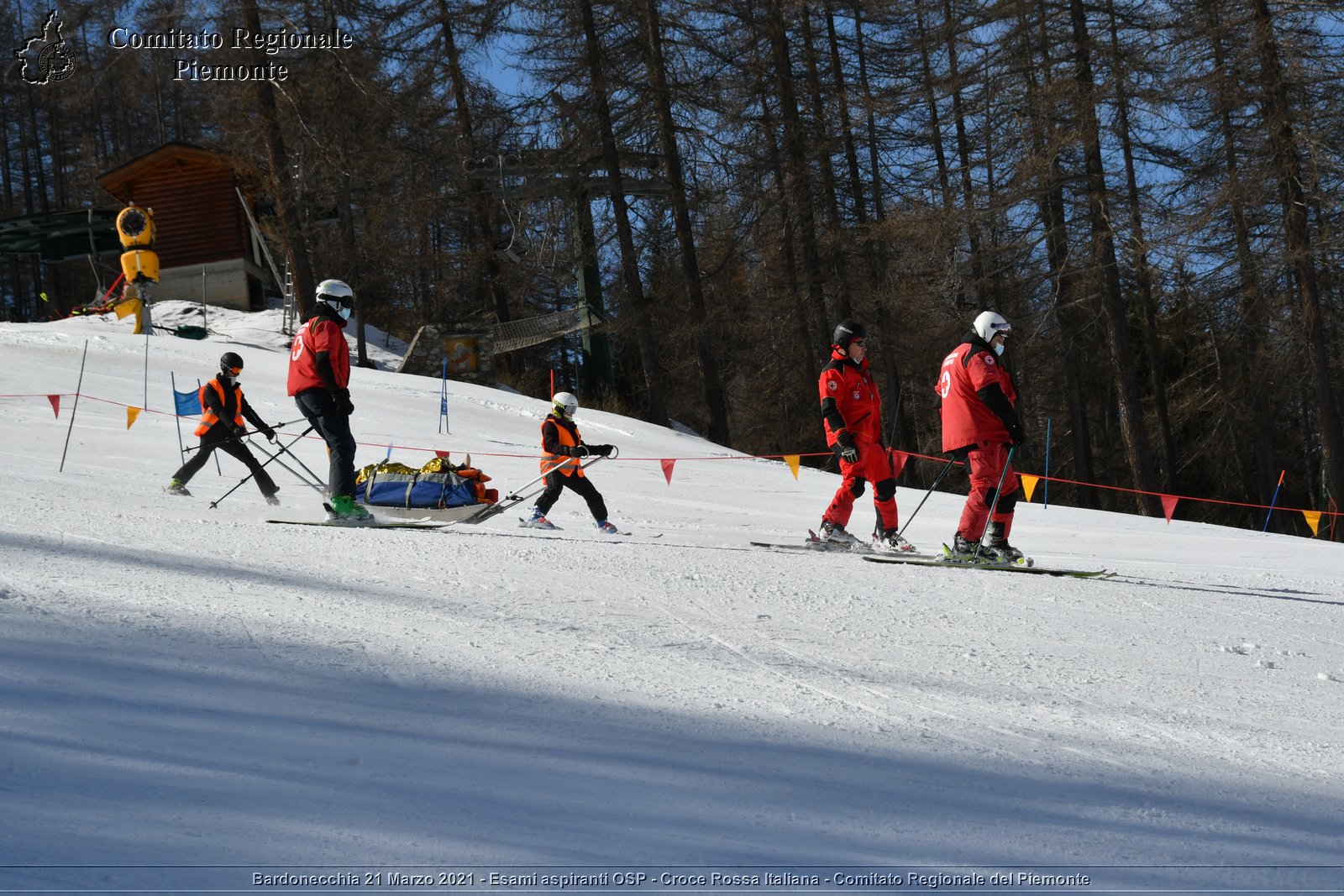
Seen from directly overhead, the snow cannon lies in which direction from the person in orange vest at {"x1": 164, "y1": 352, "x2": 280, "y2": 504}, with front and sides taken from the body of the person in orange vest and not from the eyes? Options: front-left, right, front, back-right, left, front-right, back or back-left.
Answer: back-left

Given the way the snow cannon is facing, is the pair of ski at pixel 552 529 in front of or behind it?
in front

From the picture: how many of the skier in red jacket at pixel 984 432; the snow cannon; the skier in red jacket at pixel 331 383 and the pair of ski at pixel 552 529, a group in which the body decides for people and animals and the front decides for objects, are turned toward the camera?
1

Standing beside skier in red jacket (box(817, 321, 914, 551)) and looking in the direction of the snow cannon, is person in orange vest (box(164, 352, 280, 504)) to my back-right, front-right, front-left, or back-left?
front-left

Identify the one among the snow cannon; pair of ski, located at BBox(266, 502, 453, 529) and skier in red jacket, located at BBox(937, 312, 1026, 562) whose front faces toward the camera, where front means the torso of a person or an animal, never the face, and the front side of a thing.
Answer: the snow cannon

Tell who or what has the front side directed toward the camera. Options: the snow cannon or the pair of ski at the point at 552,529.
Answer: the snow cannon

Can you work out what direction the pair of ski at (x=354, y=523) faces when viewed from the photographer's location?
facing to the right of the viewer

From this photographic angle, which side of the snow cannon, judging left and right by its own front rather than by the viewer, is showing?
front

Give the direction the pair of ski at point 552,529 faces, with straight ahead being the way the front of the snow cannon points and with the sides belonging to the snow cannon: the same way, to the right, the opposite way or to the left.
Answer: to the left

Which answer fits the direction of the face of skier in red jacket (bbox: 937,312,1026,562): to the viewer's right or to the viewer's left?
to the viewer's right

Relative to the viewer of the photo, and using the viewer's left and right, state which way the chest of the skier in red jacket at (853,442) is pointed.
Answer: facing the viewer and to the right of the viewer

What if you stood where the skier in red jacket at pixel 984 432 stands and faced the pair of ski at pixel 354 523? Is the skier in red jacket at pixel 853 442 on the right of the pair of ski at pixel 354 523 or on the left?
right

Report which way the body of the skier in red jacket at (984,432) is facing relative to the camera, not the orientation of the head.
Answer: to the viewer's right

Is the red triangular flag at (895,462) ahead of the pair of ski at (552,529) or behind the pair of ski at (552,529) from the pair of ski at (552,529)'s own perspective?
ahead

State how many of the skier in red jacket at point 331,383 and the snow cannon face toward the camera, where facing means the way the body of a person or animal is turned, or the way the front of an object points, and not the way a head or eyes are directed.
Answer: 1

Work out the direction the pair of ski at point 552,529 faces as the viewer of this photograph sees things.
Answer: facing to the right of the viewer

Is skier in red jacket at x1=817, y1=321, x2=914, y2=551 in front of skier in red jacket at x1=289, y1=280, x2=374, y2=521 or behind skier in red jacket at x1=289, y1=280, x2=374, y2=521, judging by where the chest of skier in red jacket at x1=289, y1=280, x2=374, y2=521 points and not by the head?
in front
